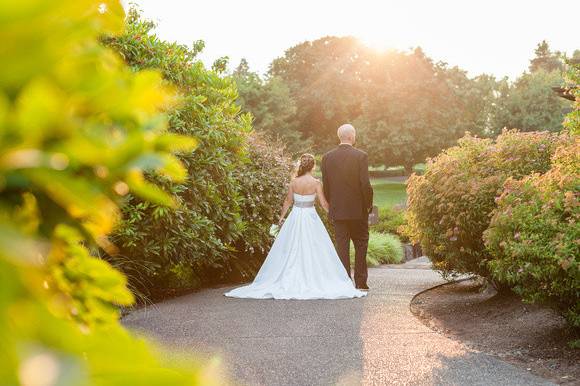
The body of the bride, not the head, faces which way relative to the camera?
away from the camera

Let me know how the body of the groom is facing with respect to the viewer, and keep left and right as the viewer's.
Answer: facing away from the viewer

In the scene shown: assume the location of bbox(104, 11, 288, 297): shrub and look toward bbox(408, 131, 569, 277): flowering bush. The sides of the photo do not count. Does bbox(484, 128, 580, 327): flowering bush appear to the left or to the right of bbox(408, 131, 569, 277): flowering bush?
right

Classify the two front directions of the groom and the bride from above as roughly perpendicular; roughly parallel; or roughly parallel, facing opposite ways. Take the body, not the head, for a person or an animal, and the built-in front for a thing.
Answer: roughly parallel

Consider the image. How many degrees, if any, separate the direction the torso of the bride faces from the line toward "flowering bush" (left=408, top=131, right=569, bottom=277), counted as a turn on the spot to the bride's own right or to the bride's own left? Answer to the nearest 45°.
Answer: approximately 90° to the bride's own right

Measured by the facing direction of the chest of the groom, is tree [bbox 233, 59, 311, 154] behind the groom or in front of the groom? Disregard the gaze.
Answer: in front

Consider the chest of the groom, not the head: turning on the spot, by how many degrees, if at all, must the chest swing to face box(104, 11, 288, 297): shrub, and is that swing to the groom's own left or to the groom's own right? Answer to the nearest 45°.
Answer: approximately 135° to the groom's own left

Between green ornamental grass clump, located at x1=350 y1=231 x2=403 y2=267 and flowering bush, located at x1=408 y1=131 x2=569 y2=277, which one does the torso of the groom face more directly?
the green ornamental grass clump

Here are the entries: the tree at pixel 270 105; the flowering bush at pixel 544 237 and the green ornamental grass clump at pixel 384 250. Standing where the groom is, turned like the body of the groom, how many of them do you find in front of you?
2

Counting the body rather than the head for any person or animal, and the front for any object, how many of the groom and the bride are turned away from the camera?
2

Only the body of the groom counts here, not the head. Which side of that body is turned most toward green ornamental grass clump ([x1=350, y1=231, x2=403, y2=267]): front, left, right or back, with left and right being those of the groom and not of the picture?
front

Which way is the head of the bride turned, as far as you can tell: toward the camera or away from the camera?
away from the camera
